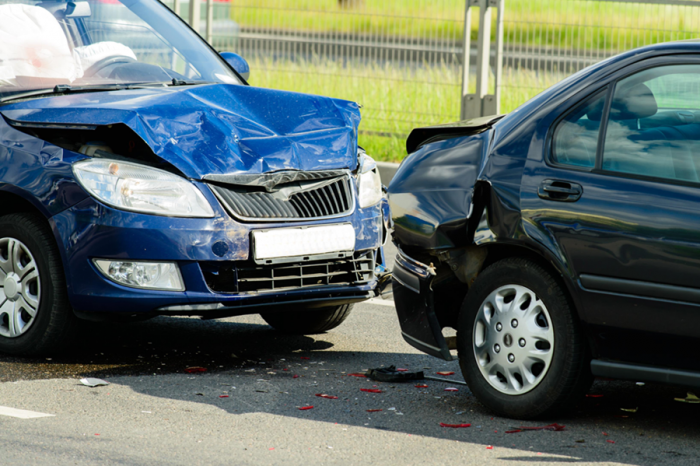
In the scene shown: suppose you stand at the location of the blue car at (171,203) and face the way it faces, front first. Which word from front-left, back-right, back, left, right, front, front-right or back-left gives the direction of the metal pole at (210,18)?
back-left

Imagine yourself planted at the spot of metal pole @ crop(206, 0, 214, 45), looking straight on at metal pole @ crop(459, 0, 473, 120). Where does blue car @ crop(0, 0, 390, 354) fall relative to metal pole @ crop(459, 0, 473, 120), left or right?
right

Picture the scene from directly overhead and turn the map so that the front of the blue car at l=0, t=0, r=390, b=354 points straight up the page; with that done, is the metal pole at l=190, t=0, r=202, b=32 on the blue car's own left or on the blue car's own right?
on the blue car's own left

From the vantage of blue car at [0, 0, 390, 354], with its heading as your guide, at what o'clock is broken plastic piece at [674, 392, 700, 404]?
The broken plastic piece is roughly at 11 o'clock from the blue car.

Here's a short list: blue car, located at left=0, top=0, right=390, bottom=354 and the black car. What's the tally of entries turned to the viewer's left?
0

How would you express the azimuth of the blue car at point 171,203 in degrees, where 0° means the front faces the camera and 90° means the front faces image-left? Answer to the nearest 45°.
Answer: approximately 315°
